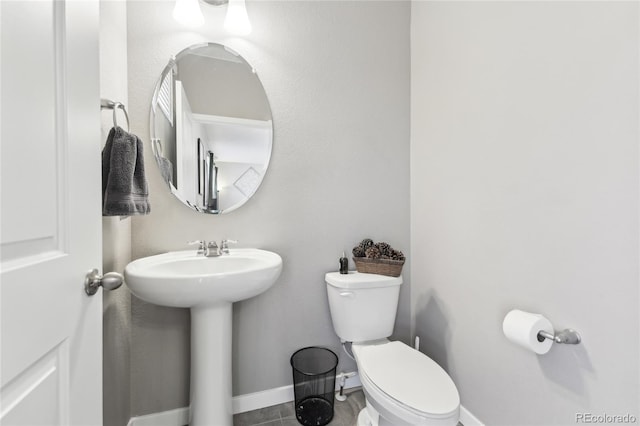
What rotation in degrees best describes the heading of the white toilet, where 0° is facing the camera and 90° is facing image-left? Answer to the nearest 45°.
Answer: approximately 315°

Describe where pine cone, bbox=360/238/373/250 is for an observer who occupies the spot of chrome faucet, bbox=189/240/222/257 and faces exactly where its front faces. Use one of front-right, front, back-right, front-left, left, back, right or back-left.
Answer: left

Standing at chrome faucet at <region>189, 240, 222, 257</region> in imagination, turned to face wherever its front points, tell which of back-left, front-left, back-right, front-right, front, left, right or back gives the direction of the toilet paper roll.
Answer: front-left

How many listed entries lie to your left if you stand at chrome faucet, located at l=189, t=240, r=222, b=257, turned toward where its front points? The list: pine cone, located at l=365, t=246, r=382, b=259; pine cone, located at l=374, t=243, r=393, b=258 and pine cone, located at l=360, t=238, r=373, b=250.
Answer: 3

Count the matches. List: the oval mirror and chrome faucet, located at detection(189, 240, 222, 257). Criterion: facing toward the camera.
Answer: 2

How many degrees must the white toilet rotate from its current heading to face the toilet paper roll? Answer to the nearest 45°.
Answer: approximately 45° to its left

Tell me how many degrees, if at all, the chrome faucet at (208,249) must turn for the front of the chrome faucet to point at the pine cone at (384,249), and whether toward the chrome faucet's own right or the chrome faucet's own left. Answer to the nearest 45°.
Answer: approximately 90° to the chrome faucet's own left

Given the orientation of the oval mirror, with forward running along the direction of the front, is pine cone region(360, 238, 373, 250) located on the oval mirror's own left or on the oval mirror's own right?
on the oval mirror's own left

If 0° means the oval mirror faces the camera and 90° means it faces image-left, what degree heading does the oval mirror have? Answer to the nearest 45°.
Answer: approximately 0°

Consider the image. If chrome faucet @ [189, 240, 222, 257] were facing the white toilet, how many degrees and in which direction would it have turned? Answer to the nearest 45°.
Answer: approximately 45° to its left
